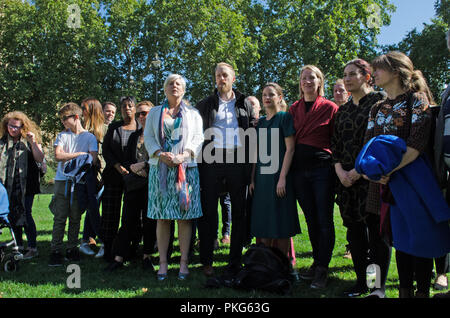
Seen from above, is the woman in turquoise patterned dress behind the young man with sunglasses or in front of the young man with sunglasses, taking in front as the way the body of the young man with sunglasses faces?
in front

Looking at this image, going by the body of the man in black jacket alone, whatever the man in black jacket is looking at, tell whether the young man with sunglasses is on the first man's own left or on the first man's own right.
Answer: on the first man's own right

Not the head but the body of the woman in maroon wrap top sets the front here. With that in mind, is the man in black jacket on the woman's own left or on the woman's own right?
on the woman's own right

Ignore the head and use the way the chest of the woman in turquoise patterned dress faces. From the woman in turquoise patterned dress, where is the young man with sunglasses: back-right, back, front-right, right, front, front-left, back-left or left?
back-right

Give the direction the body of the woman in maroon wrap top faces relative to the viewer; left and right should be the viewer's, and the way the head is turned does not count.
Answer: facing the viewer and to the left of the viewer

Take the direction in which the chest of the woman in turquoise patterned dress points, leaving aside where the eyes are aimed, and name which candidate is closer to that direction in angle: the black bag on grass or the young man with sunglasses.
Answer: the black bag on grass

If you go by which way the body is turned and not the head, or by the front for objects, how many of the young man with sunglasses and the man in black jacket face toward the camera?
2

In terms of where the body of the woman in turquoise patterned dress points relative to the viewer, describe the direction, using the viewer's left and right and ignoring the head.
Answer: facing the viewer
